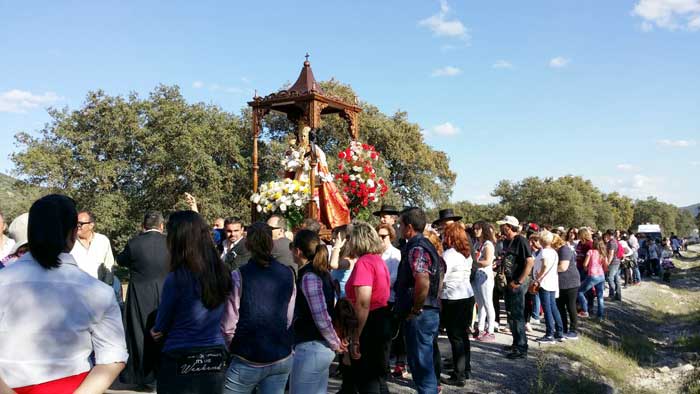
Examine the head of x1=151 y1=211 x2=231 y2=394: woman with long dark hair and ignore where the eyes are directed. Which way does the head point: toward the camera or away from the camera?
away from the camera

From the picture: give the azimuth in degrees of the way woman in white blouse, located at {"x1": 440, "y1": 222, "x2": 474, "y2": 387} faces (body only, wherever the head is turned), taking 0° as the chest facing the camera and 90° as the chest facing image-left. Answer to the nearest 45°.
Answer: approximately 135°

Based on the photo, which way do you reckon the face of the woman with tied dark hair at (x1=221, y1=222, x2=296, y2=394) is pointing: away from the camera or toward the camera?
away from the camera

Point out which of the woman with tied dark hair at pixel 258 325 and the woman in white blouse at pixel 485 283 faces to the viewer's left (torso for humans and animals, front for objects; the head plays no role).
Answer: the woman in white blouse

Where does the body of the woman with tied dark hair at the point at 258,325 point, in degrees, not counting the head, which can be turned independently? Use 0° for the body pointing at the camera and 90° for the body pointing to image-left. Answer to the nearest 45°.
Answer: approximately 180°

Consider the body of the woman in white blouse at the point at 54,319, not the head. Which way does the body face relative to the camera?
away from the camera
